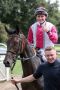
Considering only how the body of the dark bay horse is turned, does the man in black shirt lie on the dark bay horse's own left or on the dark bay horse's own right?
on the dark bay horse's own left

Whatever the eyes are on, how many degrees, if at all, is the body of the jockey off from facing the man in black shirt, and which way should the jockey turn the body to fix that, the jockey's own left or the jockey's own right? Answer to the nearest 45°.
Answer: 0° — they already face them

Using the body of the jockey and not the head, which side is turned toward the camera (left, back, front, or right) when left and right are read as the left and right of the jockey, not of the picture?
front
